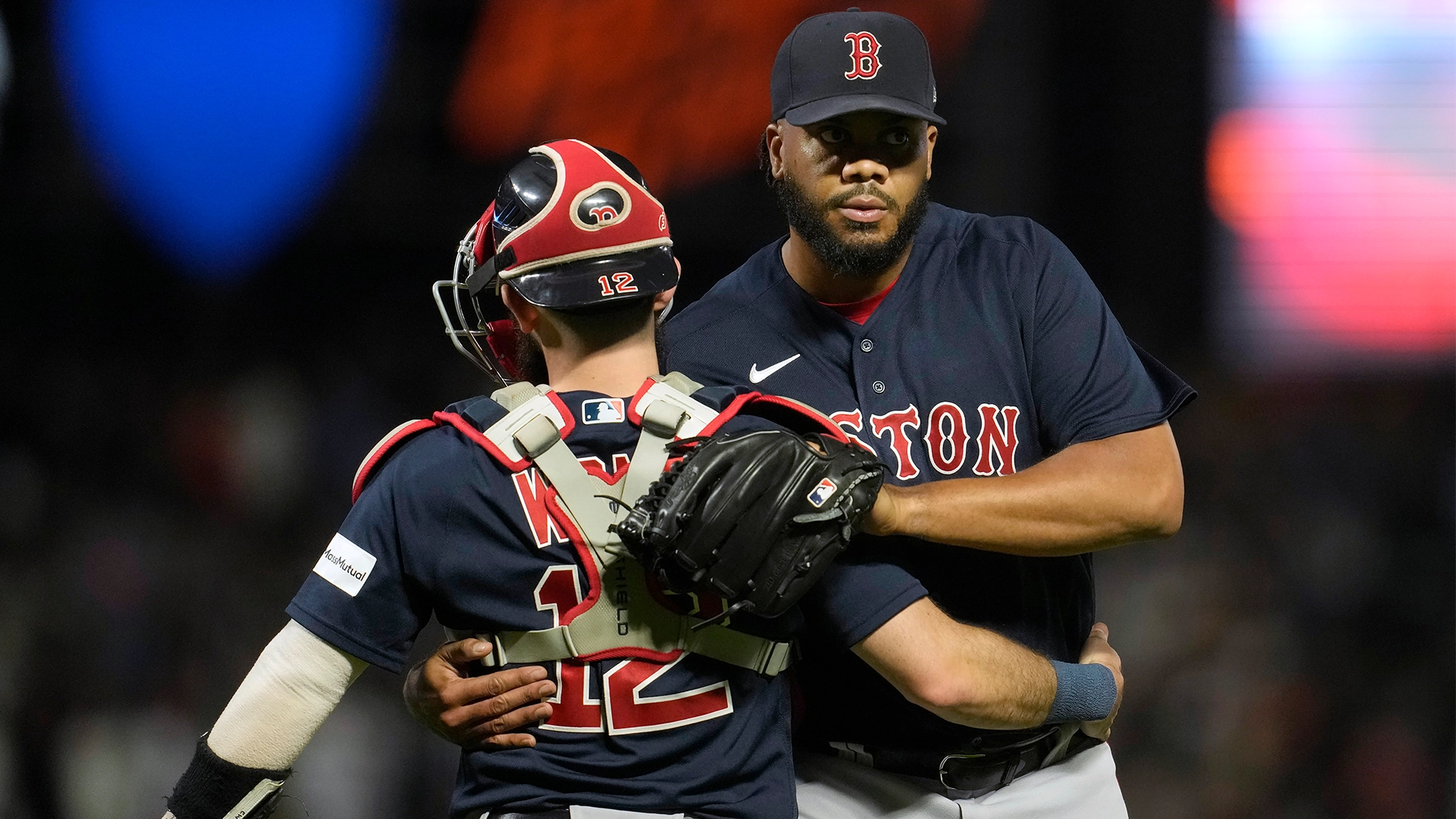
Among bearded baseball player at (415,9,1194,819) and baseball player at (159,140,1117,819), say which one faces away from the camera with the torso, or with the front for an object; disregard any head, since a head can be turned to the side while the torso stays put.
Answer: the baseball player

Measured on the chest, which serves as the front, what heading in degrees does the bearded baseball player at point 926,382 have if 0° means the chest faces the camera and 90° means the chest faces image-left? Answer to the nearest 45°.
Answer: approximately 0°

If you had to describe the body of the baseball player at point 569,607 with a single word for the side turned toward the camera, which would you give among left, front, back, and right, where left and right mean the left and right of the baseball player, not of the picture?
back

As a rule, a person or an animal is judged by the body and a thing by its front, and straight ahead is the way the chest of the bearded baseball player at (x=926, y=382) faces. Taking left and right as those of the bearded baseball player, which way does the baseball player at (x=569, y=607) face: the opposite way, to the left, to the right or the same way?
the opposite way

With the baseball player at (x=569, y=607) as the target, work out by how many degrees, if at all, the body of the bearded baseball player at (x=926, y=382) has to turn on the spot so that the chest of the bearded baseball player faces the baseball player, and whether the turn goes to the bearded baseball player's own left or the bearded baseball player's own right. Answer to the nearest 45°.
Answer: approximately 45° to the bearded baseball player's own right

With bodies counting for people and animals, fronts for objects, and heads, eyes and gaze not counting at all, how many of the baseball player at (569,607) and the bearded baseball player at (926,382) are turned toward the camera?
1
